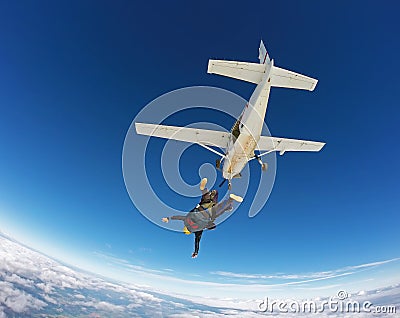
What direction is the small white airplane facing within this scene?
away from the camera
